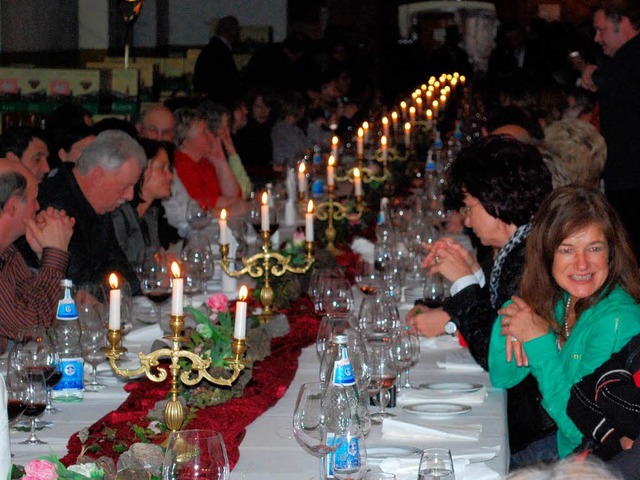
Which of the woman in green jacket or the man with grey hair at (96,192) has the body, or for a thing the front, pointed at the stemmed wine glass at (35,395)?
the woman in green jacket

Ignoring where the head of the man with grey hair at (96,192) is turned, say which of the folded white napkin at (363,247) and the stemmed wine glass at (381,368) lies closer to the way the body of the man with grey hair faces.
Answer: the folded white napkin

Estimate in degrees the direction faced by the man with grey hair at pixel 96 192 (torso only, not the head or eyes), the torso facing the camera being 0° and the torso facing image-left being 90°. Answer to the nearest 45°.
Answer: approximately 270°

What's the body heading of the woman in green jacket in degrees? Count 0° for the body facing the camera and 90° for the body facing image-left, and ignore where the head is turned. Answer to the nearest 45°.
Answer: approximately 45°

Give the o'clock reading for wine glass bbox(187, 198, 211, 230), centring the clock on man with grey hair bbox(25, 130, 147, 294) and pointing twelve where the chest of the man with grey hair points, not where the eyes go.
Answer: The wine glass is roughly at 10 o'clock from the man with grey hair.

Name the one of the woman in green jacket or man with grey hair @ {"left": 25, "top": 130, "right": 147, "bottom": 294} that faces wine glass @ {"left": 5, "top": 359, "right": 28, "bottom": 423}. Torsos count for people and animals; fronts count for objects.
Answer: the woman in green jacket

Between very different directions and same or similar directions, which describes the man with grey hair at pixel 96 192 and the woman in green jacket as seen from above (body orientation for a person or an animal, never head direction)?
very different directions

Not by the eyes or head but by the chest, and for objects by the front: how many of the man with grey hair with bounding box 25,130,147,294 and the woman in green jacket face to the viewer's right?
1

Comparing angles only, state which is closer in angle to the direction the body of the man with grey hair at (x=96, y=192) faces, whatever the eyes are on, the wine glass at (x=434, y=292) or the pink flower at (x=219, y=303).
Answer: the wine glass

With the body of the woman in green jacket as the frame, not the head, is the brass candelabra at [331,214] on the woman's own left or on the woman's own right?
on the woman's own right

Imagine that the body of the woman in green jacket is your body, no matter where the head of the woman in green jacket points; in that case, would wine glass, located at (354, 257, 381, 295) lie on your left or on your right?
on your right
